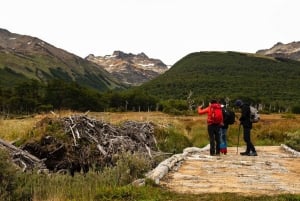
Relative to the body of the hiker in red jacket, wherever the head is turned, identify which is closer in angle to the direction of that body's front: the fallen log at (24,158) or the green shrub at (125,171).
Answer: the fallen log

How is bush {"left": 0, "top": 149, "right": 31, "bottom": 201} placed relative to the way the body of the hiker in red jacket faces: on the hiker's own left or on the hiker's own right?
on the hiker's own left

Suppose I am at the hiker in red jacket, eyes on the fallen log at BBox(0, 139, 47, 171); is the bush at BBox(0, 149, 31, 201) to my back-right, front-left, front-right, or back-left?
front-left

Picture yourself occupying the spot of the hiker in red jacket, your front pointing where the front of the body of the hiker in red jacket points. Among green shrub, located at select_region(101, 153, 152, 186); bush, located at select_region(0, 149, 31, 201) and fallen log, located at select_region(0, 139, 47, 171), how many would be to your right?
0

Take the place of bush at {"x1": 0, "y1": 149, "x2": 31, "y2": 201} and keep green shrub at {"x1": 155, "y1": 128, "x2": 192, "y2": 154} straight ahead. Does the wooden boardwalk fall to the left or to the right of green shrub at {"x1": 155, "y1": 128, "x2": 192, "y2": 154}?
right

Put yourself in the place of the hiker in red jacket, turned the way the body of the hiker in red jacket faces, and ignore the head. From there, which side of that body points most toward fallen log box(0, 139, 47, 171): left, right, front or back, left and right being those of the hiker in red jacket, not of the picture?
left

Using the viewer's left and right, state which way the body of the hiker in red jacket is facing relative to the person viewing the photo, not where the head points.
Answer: facing away from the viewer and to the left of the viewer
